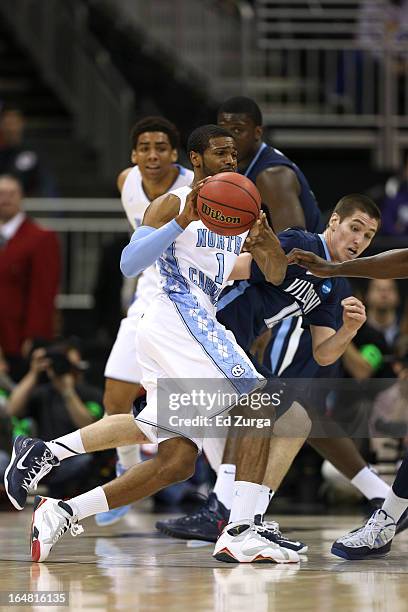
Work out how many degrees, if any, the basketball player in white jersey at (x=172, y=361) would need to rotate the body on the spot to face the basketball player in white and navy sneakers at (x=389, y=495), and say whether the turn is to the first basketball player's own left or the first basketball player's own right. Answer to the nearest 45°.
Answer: approximately 45° to the first basketball player's own left

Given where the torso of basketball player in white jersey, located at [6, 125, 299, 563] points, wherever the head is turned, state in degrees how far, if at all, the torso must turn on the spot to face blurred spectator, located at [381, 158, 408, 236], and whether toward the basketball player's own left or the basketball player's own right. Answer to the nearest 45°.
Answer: approximately 135° to the basketball player's own left

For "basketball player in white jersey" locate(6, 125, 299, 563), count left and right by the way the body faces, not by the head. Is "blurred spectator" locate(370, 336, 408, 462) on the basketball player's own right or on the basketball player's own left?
on the basketball player's own left

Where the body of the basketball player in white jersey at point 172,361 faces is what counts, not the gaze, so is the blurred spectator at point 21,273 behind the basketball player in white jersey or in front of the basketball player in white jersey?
behind

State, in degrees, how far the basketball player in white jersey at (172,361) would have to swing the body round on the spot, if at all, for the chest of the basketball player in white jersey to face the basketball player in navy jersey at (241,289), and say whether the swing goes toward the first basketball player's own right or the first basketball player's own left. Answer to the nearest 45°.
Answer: approximately 135° to the first basketball player's own left

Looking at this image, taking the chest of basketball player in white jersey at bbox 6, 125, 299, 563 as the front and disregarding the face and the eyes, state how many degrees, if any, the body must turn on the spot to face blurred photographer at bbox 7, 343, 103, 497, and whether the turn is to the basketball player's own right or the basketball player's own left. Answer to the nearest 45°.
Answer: approximately 135° to the basketball player's own left
